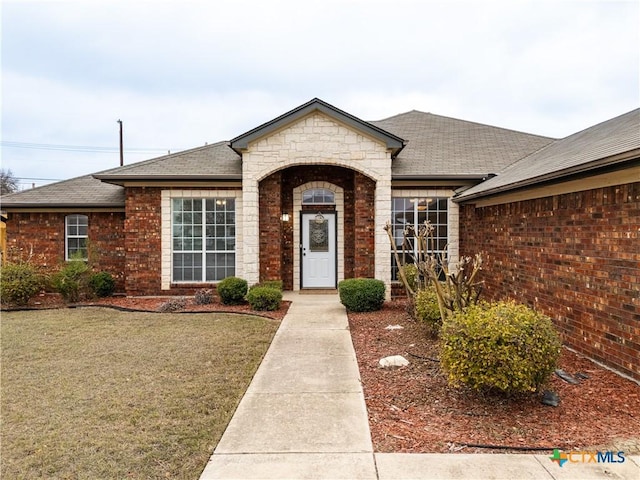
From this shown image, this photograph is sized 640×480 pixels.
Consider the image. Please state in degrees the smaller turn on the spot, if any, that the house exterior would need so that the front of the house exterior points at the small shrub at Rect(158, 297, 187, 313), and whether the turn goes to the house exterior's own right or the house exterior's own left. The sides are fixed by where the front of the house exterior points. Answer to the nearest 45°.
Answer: approximately 45° to the house exterior's own right

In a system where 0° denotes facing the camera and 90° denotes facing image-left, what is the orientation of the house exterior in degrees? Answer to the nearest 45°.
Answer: approximately 0°

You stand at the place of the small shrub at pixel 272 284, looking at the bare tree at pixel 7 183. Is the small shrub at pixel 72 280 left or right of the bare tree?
left

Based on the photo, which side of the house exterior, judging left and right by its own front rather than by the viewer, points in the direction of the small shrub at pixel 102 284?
right

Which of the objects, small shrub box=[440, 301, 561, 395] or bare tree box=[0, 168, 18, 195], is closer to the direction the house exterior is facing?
the small shrub

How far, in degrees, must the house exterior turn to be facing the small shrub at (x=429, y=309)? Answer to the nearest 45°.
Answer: approximately 45° to its left

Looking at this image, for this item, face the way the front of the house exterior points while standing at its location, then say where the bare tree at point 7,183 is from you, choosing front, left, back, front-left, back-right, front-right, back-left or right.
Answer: back-right
